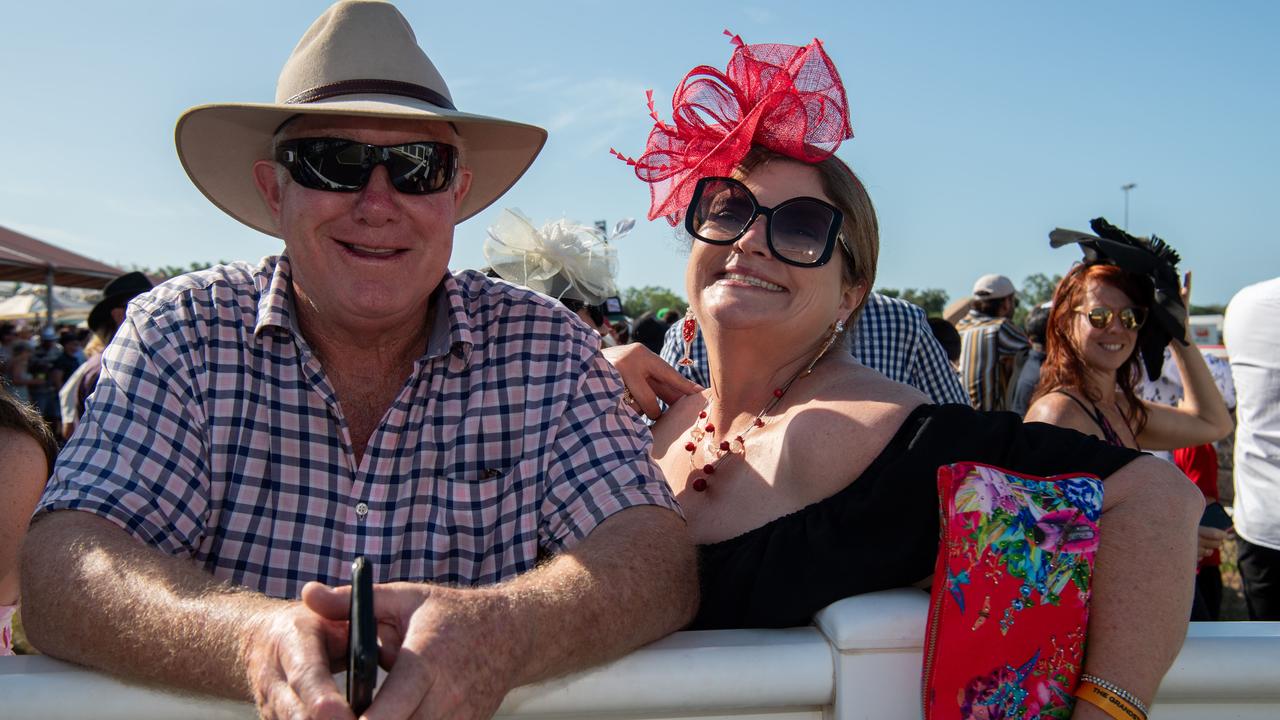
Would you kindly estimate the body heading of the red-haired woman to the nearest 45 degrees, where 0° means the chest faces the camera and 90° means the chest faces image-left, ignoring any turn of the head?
approximately 315°

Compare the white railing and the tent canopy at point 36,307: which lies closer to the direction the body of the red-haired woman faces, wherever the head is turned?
the white railing

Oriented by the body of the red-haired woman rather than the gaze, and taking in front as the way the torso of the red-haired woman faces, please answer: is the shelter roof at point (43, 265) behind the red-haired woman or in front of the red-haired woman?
behind

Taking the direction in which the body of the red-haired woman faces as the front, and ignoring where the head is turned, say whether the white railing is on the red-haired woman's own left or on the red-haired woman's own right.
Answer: on the red-haired woman's own right

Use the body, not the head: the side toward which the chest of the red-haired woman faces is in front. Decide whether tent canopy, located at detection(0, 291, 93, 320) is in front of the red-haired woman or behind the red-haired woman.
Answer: behind
